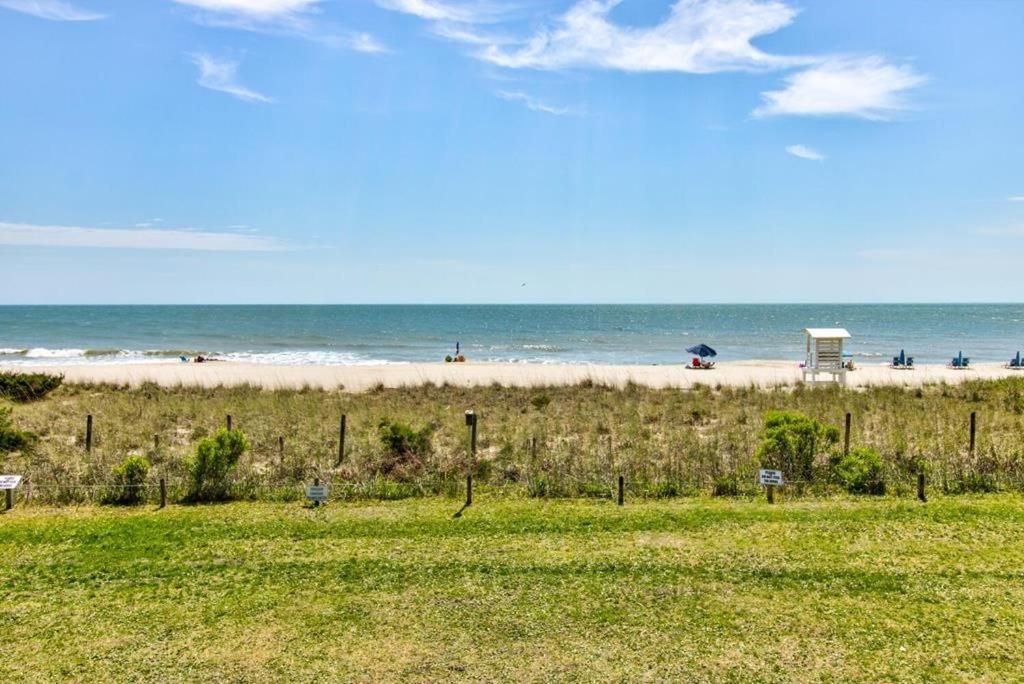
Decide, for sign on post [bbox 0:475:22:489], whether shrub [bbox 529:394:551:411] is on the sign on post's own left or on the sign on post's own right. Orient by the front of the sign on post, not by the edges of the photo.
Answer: on the sign on post's own left

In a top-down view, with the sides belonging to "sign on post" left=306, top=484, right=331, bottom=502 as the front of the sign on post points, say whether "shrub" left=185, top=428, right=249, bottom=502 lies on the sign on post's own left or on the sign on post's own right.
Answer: on the sign on post's own right

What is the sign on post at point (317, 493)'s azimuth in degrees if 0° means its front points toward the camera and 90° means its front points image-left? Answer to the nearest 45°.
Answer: approximately 0°

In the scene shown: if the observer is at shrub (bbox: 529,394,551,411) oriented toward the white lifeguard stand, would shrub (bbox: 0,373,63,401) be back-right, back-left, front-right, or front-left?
back-left

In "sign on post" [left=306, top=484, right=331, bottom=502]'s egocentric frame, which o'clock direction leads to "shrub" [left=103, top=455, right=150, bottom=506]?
The shrub is roughly at 4 o'clock from the sign on post.

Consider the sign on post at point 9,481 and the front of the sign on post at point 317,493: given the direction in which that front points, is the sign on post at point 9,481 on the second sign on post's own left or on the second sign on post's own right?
on the second sign on post's own right

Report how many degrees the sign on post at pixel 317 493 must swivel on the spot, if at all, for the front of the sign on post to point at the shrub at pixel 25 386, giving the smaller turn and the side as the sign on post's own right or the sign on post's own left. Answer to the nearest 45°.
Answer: approximately 135° to the sign on post's own right

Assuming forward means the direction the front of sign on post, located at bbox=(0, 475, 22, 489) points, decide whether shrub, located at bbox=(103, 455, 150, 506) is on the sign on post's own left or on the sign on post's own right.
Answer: on the sign on post's own left

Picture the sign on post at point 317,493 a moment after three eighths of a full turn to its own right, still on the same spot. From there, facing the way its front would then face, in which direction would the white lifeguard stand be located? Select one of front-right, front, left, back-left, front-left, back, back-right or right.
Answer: right

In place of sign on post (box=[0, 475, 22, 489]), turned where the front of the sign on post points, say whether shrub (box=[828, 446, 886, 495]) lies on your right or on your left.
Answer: on your left

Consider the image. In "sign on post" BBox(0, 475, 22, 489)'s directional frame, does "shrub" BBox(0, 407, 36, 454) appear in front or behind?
behind

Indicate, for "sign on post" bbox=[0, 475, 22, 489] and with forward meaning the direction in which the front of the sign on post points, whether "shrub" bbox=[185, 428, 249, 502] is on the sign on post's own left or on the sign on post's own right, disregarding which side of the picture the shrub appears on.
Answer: on the sign on post's own left

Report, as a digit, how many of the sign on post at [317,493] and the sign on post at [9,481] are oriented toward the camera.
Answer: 2
